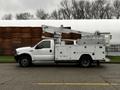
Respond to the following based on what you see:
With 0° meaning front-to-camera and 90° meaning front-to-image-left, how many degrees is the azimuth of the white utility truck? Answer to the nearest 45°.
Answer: approximately 90°
